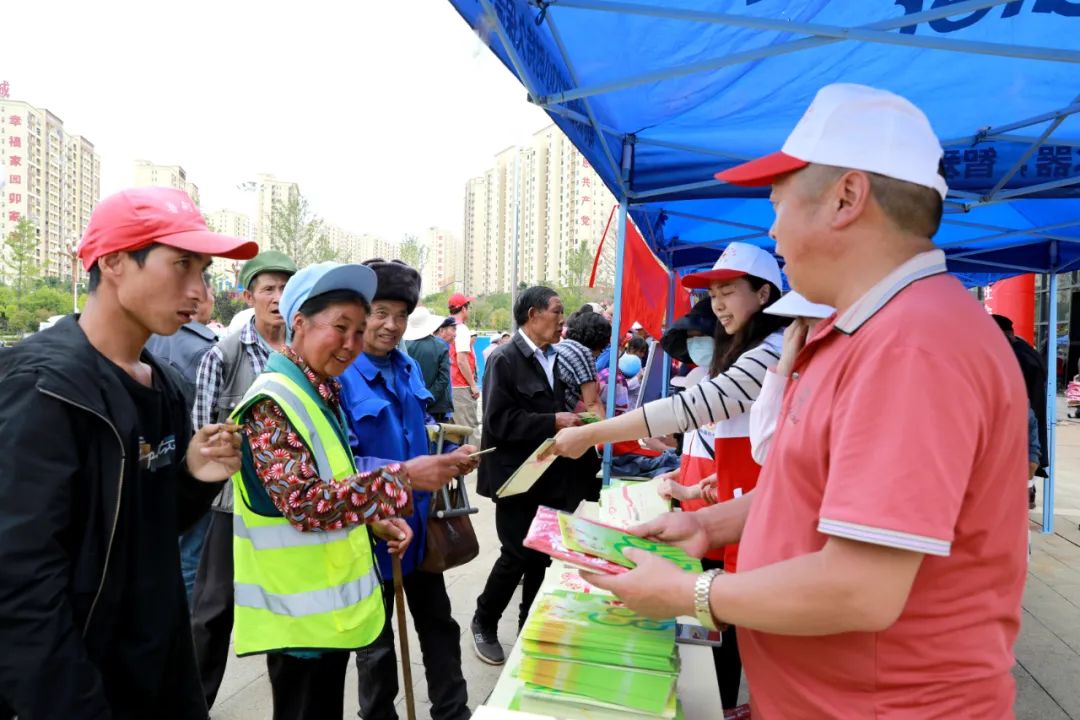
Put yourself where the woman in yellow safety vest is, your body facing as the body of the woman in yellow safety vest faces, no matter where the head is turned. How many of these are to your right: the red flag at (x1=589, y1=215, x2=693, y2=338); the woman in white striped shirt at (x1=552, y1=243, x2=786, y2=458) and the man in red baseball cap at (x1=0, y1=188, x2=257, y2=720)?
1

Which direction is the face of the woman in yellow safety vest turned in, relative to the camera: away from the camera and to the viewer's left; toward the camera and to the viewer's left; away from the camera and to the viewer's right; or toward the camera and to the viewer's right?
toward the camera and to the viewer's right

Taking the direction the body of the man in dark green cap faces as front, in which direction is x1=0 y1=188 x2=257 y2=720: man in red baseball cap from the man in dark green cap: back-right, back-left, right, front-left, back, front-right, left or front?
front-right

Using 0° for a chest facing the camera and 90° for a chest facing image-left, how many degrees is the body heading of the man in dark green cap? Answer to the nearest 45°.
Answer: approximately 315°

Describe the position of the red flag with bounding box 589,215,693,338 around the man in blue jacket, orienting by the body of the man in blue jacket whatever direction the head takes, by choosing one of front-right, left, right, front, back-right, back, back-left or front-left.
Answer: left

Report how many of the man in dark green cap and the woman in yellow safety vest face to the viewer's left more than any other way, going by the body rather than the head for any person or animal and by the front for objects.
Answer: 0

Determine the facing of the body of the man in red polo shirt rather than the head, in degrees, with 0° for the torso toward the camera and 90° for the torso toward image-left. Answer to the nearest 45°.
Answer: approximately 90°

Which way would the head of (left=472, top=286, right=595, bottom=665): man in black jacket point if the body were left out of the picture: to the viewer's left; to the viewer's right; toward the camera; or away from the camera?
to the viewer's right

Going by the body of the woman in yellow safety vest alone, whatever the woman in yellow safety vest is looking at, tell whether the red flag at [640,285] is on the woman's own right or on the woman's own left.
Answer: on the woman's own left

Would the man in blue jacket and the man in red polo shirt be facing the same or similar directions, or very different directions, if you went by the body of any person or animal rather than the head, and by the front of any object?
very different directions

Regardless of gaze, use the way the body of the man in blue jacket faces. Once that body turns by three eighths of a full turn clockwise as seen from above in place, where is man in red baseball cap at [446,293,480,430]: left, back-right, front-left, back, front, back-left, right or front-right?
right

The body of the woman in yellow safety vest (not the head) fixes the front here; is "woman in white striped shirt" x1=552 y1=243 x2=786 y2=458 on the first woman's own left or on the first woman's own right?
on the first woman's own left

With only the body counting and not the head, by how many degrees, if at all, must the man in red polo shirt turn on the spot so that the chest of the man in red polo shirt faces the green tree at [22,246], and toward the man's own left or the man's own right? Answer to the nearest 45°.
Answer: approximately 45° to the man's own right
